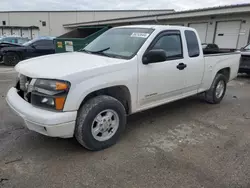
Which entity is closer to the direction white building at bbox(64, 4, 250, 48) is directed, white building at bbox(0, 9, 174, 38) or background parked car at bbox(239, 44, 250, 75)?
the background parked car

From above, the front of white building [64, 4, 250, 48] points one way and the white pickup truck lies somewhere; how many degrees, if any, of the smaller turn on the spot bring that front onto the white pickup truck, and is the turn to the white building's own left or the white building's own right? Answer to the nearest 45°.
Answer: approximately 45° to the white building's own left

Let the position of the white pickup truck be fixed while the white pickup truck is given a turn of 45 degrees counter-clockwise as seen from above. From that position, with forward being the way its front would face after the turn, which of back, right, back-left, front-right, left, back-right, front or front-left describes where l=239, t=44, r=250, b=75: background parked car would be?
back-left

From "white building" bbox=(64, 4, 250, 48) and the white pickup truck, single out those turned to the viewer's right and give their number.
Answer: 0

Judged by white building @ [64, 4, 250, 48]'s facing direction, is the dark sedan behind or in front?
in front

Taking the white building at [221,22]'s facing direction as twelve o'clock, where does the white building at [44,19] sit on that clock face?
the white building at [44,19] is roughly at 3 o'clock from the white building at [221,22].

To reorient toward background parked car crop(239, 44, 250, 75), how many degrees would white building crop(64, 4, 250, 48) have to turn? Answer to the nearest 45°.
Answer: approximately 45° to its left

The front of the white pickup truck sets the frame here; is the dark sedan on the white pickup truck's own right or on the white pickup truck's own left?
on the white pickup truck's own right

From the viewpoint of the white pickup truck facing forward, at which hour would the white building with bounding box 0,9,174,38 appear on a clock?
The white building is roughly at 4 o'clock from the white pickup truck.

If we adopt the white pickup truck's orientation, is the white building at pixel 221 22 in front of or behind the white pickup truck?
behind

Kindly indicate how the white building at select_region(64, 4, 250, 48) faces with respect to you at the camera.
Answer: facing the viewer and to the left of the viewer
